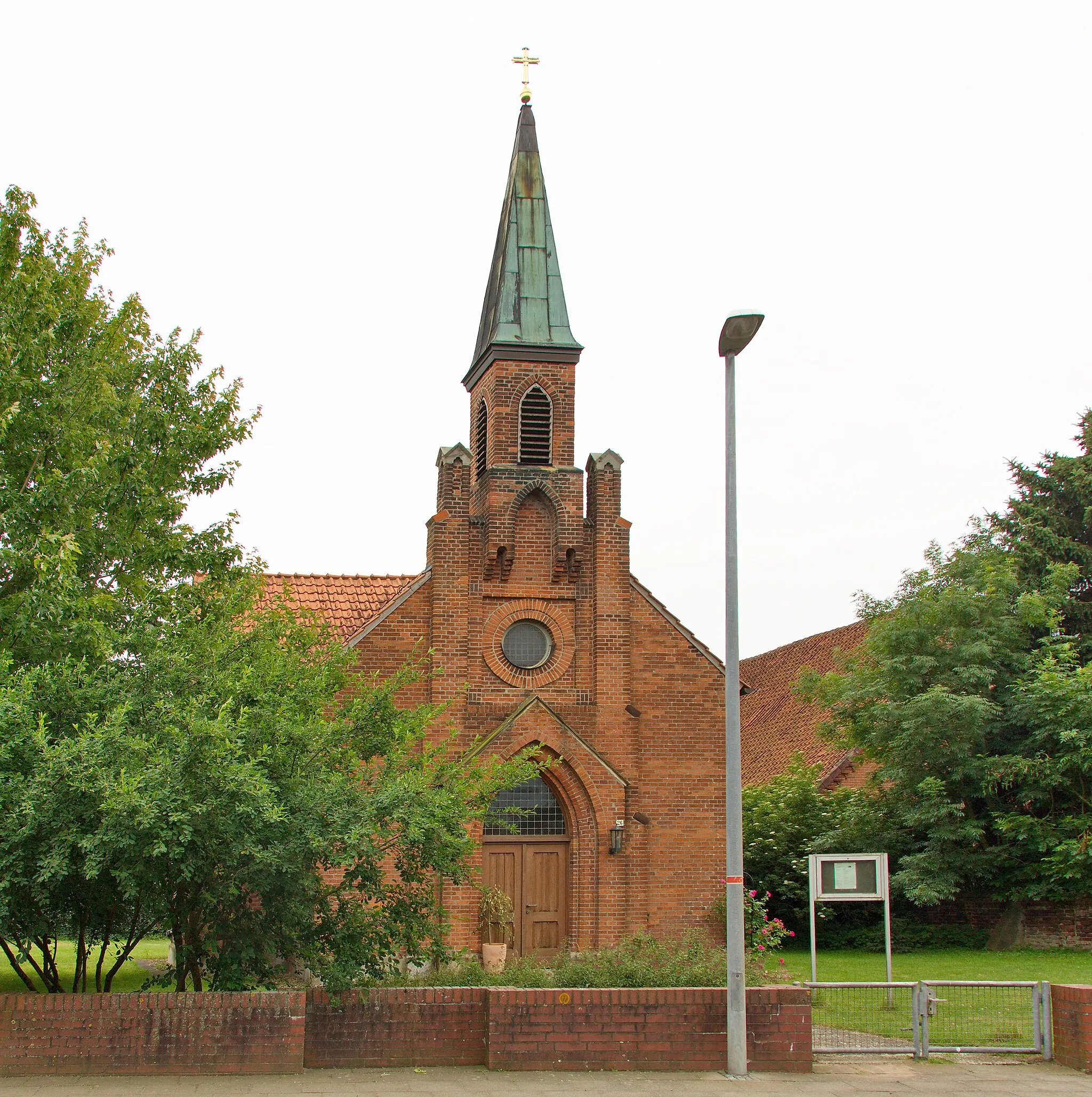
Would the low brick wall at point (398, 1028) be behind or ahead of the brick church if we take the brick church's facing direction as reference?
ahead

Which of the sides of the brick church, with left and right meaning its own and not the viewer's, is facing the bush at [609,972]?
front

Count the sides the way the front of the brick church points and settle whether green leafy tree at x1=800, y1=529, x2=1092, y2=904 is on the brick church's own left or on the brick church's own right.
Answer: on the brick church's own left

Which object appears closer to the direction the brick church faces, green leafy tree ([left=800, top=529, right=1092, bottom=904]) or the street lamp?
the street lamp

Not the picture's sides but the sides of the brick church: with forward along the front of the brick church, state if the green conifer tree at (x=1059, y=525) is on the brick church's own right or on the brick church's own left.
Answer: on the brick church's own left

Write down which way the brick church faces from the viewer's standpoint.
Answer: facing the viewer

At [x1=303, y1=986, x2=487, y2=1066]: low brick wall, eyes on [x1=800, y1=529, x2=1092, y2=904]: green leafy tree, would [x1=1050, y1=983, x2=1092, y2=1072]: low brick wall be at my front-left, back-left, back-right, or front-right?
front-right

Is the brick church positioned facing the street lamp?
yes

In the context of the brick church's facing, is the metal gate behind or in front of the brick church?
in front

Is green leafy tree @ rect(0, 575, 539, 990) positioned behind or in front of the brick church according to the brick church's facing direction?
in front

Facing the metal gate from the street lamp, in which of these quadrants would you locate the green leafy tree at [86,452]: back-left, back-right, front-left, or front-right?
back-left
